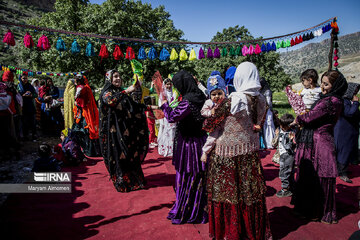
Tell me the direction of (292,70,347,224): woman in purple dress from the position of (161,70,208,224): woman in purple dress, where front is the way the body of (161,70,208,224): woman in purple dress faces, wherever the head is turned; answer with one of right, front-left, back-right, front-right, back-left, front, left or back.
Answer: back-right

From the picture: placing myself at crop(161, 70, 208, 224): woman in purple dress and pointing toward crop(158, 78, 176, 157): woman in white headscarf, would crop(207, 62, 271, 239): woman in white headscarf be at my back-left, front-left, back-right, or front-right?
back-right

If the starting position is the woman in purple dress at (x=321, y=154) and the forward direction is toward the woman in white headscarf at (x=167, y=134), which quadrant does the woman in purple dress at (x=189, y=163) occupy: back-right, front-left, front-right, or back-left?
front-left

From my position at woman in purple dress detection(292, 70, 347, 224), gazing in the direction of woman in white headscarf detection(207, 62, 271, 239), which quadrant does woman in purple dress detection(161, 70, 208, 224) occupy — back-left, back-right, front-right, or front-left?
front-right

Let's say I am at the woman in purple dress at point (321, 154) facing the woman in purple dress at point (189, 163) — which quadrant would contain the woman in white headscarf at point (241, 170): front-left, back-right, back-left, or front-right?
front-left

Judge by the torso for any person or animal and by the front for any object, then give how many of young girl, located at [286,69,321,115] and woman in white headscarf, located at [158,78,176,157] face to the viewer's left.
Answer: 1

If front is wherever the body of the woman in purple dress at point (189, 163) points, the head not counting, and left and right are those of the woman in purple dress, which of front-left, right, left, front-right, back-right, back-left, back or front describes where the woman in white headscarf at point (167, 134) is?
front-right

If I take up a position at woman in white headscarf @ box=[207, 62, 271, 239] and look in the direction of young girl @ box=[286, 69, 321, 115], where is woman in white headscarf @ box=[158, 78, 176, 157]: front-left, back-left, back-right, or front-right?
front-left

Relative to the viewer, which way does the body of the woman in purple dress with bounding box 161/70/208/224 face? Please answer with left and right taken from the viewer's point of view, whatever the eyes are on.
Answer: facing away from the viewer and to the left of the viewer

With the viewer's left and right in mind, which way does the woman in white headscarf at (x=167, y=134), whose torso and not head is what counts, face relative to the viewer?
facing the viewer

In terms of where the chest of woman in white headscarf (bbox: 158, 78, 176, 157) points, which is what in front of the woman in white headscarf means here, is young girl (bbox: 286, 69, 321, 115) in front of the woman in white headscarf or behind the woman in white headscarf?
in front

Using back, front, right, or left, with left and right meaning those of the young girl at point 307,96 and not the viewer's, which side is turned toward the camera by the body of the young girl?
left
